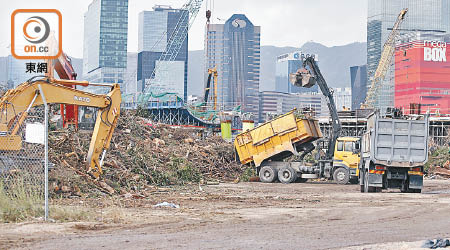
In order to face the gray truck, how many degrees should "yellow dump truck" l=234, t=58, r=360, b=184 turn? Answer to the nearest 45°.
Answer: approximately 45° to its right

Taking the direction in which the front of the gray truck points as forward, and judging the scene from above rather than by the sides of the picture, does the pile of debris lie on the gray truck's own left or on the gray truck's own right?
on the gray truck's own left

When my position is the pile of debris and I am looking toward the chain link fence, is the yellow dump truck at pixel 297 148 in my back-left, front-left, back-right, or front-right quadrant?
back-left

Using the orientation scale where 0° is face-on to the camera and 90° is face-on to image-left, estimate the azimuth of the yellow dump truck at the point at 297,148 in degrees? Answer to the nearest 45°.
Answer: approximately 270°

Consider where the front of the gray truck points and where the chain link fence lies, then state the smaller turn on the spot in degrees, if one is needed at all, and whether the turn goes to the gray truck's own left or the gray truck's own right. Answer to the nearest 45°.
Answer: approximately 135° to the gray truck's own left

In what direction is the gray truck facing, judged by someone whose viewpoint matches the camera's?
facing away from the viewer

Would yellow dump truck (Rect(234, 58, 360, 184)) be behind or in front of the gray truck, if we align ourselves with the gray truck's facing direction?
in front

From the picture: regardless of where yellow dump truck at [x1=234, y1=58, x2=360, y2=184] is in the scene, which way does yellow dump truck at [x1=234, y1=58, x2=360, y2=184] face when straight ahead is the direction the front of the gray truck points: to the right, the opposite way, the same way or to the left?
to the right

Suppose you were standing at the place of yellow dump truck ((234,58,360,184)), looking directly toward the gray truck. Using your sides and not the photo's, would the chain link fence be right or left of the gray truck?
right

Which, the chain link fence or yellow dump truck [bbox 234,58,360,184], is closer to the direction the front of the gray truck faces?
the yellow dump truck

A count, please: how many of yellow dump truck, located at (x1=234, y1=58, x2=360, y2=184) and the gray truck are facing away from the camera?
1

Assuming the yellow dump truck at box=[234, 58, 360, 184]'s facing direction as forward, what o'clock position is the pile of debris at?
The pile of debris is roughly at 5 o'clock from the yellow dump truck.
